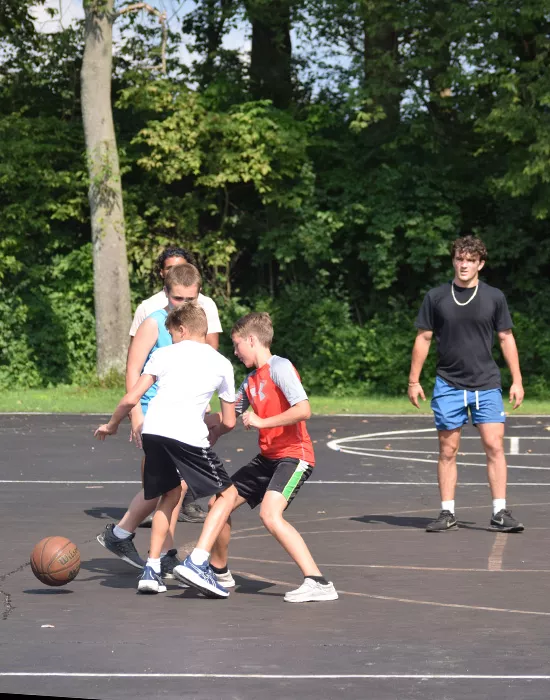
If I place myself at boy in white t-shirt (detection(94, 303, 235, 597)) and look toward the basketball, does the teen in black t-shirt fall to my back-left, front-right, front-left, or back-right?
back-right

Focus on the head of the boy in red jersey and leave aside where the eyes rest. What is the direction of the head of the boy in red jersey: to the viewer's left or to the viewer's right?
to the viewer's left

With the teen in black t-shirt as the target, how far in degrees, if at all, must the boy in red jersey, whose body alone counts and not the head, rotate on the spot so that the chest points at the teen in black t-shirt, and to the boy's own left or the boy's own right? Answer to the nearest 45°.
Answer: approximately 180°

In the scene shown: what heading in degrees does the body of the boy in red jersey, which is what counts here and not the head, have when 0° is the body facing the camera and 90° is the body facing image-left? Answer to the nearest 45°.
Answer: approximately 45°

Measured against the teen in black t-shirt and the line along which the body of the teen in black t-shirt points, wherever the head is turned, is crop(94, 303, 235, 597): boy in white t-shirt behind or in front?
in front

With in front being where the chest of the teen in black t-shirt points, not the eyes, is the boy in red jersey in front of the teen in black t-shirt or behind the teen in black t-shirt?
in front

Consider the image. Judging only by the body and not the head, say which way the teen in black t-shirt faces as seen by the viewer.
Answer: toward the camera

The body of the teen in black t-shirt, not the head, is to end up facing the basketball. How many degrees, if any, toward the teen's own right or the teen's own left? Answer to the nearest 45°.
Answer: approximately 45° to the teen's own right

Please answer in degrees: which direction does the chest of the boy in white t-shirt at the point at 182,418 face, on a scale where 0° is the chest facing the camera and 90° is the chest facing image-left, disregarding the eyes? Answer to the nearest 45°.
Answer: approximately 135°

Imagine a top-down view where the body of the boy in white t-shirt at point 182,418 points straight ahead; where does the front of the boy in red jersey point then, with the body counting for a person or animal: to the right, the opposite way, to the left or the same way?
to the left

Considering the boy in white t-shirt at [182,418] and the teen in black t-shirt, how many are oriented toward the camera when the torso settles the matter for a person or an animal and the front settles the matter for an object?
1

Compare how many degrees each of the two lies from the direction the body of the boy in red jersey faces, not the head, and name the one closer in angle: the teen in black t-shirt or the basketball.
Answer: the basketball
